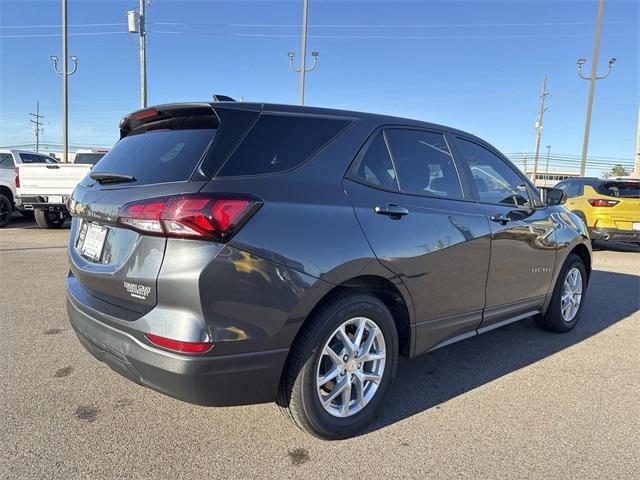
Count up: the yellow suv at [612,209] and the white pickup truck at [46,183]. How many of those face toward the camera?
0

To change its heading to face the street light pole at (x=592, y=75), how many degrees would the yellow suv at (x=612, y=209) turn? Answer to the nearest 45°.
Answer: approximately 45° to its right

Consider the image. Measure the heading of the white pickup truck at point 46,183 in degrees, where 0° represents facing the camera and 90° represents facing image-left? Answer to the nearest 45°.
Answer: approximately 225°

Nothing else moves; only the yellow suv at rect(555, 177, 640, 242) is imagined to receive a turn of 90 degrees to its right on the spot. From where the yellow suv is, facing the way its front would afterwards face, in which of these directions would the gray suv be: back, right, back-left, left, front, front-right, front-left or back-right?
back-right

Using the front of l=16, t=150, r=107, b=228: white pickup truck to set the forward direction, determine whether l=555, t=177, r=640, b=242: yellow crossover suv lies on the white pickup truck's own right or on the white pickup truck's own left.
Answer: on the white pickup truck's own right

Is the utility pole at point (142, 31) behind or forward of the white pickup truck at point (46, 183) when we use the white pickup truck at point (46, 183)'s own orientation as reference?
forward

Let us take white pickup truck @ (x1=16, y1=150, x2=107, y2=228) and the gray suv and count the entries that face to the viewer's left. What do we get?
0

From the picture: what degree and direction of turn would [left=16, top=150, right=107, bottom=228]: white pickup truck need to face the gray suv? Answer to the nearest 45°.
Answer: approximately 135° to its right

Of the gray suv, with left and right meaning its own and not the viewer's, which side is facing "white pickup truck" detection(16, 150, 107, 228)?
left

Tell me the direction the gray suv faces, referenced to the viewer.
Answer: facing away from the viewer and to the right of the viewer
